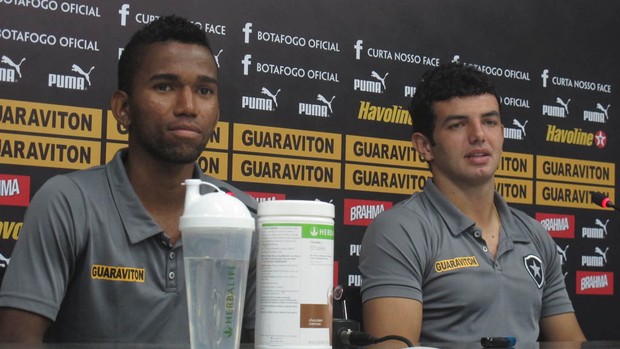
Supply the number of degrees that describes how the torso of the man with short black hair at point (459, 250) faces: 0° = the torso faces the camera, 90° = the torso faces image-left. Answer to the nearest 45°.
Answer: approximately 315°

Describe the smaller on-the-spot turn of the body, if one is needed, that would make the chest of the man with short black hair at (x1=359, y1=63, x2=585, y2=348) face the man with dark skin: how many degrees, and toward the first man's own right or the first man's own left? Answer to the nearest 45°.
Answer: approximately 90° to the first man's own right

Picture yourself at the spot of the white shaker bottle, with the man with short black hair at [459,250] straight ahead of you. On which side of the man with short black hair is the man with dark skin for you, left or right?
left

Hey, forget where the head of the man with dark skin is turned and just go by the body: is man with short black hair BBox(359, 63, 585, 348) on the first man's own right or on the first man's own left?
on the first man's own left

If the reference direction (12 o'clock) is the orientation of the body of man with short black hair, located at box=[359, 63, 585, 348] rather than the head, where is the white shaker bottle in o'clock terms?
The white shaker bottle is roughly at 2 o'clock from the man with short black hair.

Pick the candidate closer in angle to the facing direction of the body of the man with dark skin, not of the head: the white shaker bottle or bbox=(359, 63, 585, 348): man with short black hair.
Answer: the white shaker bottle
